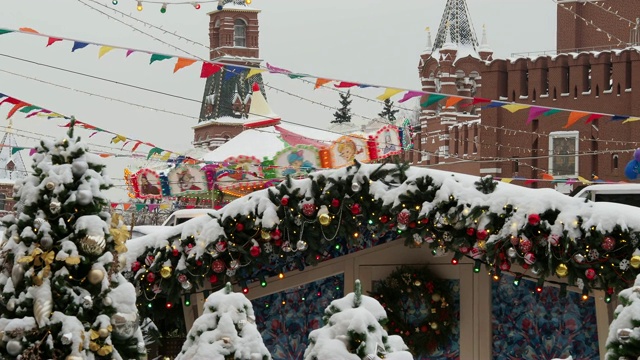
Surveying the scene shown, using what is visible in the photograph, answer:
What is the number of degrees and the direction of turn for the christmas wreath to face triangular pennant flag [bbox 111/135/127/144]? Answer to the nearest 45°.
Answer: approximately 135° to its right

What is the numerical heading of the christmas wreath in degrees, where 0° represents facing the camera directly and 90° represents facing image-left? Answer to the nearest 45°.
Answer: approximately 0°
